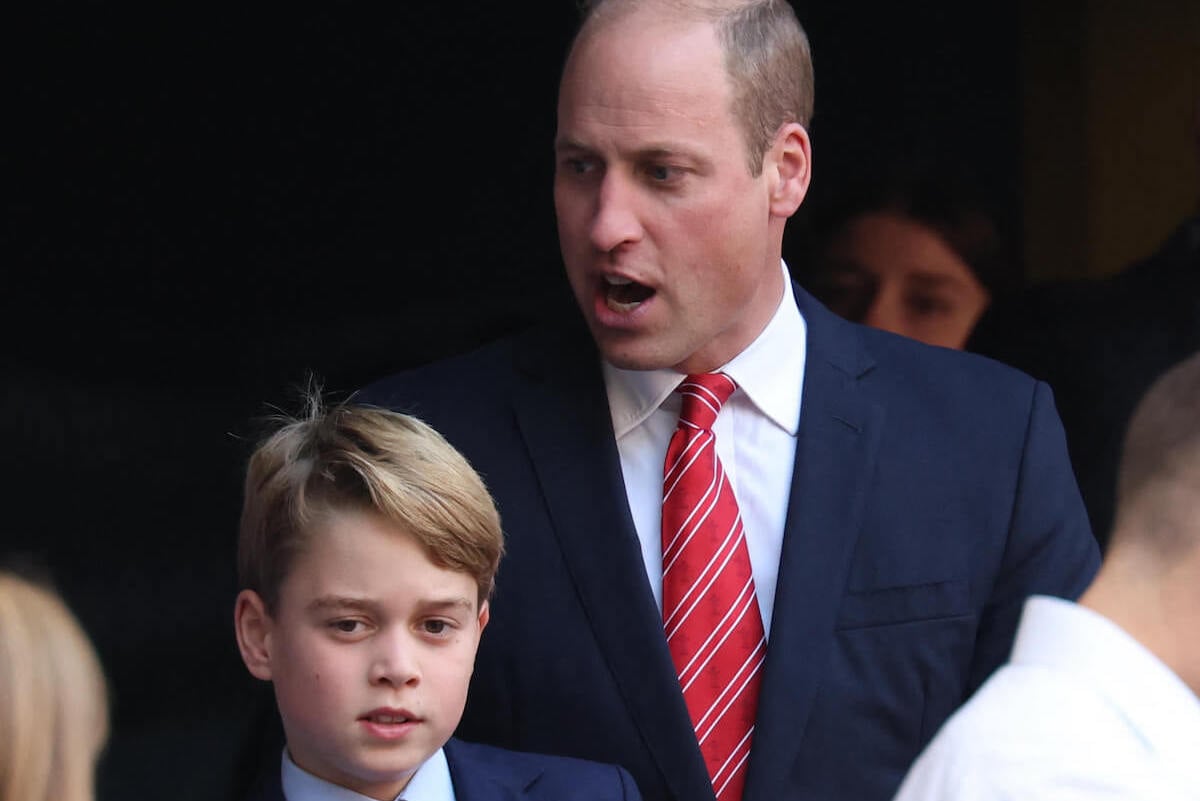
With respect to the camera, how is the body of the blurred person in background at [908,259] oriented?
toward the camera

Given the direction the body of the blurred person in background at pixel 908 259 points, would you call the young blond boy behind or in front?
in front

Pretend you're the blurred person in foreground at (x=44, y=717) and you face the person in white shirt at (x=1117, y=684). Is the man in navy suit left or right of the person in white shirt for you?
left

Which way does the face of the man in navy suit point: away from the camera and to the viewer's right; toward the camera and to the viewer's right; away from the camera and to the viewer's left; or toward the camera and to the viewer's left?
toward the camera and to the viewer's left

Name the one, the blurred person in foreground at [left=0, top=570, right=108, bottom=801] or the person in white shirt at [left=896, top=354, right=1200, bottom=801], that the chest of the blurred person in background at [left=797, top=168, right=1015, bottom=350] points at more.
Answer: the person in white shirt

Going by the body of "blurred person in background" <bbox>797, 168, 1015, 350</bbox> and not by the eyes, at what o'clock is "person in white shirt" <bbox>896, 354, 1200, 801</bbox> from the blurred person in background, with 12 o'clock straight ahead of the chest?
The person in white shirt is roughly at 12 o'clock from the blurred person in background.

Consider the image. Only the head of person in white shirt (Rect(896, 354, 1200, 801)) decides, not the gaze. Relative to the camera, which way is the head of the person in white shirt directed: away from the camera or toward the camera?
away from the camera

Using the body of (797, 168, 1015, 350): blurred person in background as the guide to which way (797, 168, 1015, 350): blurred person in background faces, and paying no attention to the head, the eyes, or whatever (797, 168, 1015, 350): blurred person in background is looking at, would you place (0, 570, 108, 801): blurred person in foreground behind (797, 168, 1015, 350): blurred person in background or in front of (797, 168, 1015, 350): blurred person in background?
in front

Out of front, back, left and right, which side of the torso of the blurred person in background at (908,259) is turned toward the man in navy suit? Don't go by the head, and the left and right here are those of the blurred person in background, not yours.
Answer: front
